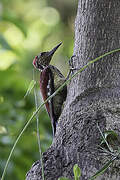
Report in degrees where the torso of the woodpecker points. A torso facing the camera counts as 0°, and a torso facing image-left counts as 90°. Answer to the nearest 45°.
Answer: approximately 270°
